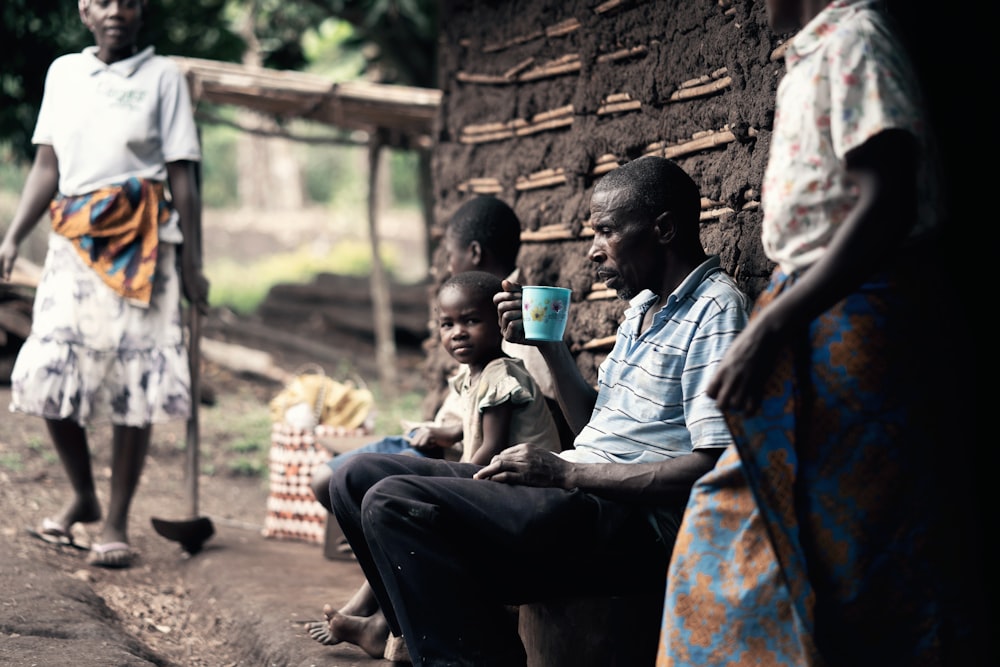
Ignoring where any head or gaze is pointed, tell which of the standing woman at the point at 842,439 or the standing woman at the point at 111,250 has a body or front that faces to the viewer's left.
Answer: the standing woman at the point at 842,439

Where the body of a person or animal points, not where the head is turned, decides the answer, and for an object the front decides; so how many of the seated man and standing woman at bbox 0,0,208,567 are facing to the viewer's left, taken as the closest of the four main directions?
1

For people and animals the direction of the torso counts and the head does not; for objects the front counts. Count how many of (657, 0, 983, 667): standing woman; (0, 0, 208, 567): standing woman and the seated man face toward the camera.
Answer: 1

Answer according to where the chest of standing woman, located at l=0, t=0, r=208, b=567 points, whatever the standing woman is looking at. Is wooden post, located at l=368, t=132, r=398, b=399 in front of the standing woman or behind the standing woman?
behind

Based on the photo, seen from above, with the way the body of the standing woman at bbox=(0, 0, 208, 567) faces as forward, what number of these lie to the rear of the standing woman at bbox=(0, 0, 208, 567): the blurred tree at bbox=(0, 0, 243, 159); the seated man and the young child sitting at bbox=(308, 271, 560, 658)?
1

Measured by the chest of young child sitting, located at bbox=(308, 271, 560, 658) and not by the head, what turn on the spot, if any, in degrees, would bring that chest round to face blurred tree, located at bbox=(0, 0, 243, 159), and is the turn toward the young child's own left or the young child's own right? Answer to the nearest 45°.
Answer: approximately 90° to the young child's own right

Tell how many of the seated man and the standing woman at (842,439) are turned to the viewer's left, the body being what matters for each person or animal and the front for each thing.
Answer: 2

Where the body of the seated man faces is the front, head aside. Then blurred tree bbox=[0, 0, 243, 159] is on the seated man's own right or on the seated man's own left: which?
on the seated man's own right

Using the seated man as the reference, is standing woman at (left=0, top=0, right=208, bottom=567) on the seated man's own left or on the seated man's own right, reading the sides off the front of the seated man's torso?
on the seated man's own right

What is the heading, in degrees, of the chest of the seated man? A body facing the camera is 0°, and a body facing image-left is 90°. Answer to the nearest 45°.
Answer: approximately 90°

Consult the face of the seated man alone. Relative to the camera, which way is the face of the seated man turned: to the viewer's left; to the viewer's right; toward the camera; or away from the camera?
to the viewer's left

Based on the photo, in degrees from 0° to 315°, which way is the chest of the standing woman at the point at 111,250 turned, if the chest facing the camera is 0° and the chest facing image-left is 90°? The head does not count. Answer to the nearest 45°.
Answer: approximately 0°

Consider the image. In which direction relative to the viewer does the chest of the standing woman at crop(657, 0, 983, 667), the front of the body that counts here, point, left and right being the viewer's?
facing to the left of the viewer

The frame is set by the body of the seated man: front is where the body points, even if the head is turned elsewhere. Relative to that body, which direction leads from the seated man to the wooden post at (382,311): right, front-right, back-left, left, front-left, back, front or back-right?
right

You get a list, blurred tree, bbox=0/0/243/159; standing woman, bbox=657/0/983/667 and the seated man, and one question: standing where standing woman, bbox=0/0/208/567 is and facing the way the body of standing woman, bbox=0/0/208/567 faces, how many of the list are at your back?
1

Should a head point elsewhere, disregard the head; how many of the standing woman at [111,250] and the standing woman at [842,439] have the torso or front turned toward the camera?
1
